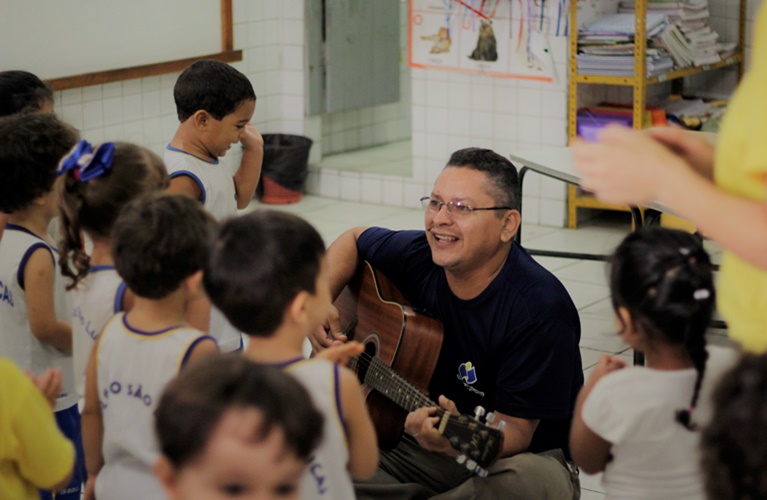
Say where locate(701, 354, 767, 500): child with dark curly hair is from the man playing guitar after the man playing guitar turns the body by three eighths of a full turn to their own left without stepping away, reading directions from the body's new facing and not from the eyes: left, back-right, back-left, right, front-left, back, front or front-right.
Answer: right

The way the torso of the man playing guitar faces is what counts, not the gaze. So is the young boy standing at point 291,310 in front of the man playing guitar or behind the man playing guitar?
in front

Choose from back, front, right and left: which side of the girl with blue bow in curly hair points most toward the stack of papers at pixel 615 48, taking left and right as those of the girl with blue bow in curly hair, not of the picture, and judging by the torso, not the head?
front

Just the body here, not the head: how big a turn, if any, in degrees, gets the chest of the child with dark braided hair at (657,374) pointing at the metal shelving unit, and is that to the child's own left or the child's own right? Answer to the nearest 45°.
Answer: approximately 45° to the child's own right

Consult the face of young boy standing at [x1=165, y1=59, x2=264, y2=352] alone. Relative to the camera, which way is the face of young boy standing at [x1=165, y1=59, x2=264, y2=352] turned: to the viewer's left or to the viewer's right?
to the viewer's right

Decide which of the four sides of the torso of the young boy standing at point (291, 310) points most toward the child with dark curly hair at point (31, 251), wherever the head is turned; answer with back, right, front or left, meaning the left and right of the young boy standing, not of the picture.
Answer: left

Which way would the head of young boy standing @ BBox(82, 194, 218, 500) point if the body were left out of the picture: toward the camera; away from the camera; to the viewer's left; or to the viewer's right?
away from the camera

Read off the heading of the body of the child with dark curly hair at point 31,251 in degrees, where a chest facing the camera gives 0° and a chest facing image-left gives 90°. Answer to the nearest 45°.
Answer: approximately 225°

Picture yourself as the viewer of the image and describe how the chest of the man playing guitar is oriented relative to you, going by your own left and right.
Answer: facing the viewer and to the left of the viewer

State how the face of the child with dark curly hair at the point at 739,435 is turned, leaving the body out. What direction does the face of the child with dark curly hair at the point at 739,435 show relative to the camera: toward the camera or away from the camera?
away from the camera

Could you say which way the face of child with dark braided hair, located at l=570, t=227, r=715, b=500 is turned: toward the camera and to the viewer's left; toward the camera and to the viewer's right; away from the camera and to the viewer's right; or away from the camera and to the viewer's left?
away from the camera and to the viewer's left

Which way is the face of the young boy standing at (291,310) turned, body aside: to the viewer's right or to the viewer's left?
to the viewer's right

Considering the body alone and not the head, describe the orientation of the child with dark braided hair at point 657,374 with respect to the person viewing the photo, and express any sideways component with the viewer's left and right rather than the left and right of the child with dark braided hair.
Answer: facing away from the viewer and to the left of the viewer

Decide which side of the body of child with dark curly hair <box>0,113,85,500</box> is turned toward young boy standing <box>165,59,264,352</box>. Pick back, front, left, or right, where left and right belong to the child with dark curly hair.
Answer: front
